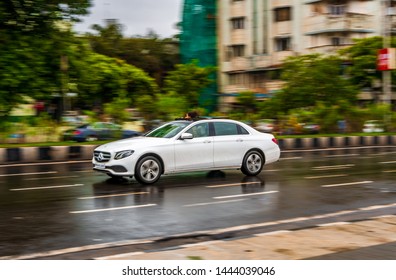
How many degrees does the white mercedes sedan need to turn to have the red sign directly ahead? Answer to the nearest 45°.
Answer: approximately 180°

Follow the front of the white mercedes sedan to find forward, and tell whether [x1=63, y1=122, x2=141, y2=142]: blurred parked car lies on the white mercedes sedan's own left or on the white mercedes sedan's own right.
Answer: on the white mercedes sedan's own right

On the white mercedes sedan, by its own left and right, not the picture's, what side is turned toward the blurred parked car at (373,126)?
back

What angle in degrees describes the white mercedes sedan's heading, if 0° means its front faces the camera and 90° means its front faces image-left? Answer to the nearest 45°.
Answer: approximately 45°

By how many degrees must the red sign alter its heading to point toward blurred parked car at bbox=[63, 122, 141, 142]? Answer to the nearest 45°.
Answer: approximately 45° to its right

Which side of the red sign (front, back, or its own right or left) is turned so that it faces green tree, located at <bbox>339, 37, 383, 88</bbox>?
back

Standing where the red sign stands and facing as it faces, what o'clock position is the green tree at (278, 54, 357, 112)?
The green tree is roughly at 3 o'clock from the red sign.

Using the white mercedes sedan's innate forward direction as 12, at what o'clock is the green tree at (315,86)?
The green tree is roughly at 5 o'clock from the white mercedes sedan.

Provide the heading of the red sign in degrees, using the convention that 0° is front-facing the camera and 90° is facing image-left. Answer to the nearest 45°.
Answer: approximately 0°

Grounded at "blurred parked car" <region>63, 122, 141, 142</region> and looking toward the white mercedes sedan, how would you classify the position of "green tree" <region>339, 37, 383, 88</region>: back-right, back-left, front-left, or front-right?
back-left
